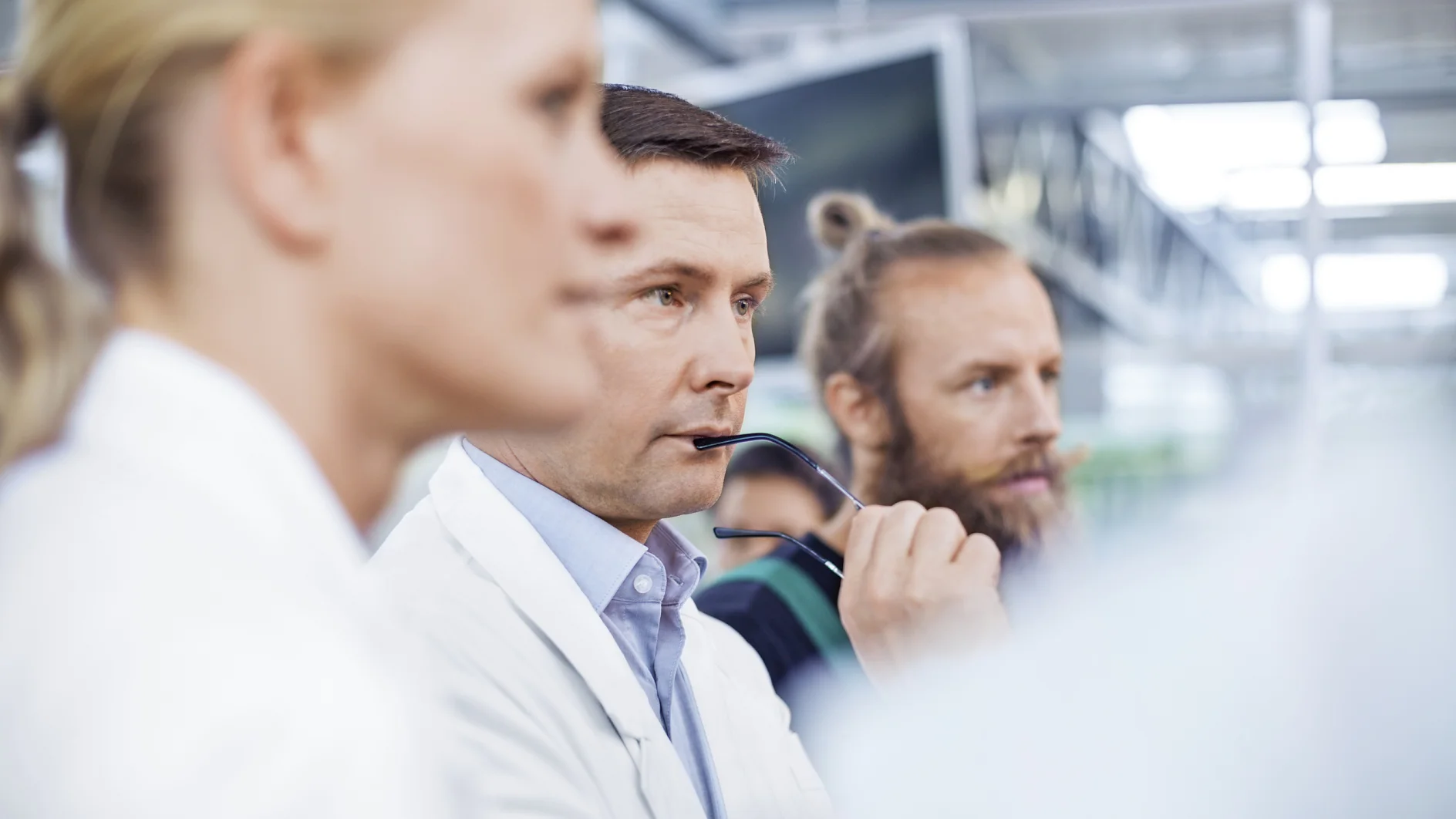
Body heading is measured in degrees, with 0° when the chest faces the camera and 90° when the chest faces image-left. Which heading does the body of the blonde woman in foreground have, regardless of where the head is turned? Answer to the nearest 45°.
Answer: approximately 270°

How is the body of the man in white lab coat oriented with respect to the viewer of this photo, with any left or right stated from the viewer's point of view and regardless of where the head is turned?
facing the viewer and to the right of the viewer

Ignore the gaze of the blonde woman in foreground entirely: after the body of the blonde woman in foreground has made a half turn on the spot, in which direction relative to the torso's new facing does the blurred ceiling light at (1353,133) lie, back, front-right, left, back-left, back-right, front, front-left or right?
back-right

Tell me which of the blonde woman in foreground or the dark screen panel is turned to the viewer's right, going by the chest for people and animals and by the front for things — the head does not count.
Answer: the blonde woman in foreground

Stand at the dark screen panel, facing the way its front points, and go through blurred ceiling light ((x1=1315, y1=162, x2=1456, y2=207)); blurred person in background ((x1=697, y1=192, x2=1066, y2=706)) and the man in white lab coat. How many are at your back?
1

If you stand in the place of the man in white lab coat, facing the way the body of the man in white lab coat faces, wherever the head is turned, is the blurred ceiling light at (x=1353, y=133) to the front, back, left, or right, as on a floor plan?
left

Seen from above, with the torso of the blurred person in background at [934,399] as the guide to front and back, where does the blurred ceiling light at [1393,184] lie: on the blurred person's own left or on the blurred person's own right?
on the blurred person's own left

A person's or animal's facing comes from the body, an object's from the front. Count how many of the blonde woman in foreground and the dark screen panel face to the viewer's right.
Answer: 1

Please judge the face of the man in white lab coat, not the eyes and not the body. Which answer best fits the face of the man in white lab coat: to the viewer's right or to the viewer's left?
to the viewer's right

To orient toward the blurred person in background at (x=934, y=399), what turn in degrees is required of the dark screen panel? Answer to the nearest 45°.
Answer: approximately 45° to its left

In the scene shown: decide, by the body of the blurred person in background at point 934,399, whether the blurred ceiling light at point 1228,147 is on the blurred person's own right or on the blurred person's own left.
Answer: on the blurred person's own left

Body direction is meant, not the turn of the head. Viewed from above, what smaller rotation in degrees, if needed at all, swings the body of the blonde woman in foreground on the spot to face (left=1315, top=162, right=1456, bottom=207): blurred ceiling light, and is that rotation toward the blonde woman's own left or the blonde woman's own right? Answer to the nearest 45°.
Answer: approximately 45° to the blonde woman's own left

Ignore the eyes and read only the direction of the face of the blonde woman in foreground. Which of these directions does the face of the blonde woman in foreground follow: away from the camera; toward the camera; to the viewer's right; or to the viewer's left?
to the viewer's right
